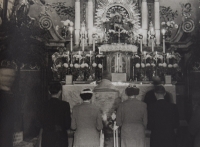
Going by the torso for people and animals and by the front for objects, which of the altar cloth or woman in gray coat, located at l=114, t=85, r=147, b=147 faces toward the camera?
the altar cloth

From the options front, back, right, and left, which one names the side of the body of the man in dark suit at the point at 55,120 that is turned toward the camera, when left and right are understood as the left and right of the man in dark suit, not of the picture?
back

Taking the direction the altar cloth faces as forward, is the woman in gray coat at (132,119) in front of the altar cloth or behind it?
in front

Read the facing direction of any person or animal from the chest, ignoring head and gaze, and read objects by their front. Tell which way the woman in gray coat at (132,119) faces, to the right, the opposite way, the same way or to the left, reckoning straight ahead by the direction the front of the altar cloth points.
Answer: the opposite way

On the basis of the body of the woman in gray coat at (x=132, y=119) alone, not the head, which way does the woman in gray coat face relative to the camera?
away from the camera

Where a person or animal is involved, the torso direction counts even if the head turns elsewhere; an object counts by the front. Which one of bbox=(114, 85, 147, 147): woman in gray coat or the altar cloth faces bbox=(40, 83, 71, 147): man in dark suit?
the altar cloth

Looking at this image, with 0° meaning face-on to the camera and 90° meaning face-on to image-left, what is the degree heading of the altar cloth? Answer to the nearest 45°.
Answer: approximately 0°

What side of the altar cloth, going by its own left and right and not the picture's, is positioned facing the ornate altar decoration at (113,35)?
back

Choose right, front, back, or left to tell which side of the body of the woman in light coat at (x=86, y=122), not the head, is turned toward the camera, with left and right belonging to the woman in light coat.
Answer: back

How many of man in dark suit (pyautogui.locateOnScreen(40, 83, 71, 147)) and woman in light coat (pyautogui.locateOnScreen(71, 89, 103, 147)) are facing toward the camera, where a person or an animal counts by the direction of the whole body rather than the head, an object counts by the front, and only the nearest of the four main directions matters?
0

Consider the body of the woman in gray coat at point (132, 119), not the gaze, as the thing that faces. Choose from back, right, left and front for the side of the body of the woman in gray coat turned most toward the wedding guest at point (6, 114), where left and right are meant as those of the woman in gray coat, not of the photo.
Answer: left
